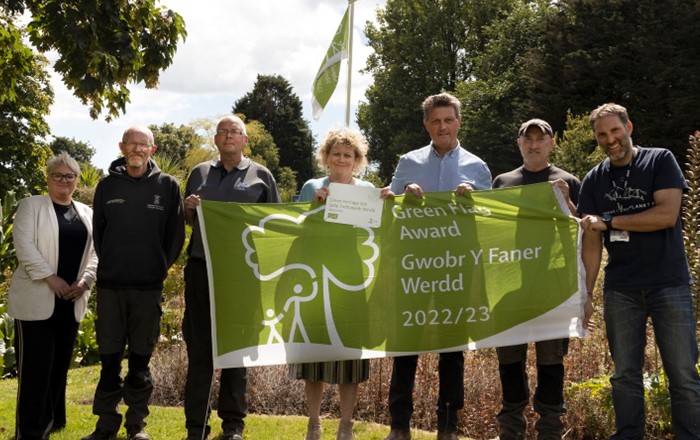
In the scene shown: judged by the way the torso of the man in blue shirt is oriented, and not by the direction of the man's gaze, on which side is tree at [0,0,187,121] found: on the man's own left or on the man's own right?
on the man's own right

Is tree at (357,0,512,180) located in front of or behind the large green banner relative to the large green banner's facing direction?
behind

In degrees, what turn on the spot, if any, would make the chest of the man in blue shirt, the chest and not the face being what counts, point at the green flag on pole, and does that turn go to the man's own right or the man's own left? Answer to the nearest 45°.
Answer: approximately 180°

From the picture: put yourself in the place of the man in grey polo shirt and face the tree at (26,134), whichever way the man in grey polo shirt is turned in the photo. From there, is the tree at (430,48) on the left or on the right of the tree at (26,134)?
right

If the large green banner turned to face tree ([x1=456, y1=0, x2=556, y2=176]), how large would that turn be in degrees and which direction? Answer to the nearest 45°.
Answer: approximately 180°

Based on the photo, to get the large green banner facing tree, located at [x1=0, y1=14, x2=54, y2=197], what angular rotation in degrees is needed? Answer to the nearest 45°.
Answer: approximately 135° to its right
